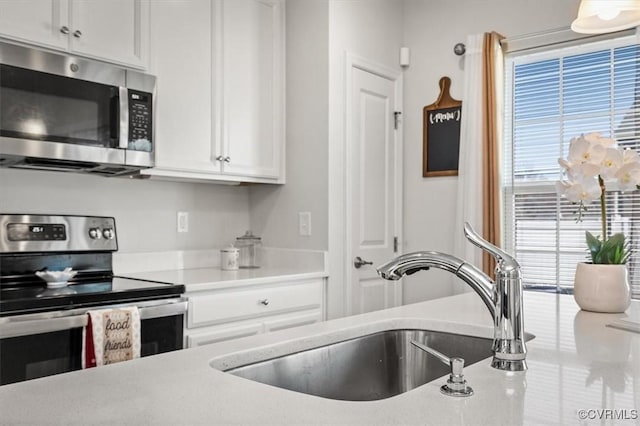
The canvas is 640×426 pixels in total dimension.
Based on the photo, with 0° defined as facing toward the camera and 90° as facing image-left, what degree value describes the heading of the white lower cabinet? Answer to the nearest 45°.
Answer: approximately 315°

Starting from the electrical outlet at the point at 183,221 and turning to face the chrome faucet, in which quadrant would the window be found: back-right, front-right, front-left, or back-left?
front-left

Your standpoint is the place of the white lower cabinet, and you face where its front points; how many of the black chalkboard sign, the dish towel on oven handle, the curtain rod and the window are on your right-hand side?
1

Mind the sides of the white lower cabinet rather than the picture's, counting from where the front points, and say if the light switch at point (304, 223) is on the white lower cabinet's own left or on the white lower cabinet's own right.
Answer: on the white lower cabinet's own left

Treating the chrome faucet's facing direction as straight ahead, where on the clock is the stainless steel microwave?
The stainless steel microwave is roughly at 1 o'clock from the chrome faucet.

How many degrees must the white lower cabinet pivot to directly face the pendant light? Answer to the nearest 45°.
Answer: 0° — it already faces it

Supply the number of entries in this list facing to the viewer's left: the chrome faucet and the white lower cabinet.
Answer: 1

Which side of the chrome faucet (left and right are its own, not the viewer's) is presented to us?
left

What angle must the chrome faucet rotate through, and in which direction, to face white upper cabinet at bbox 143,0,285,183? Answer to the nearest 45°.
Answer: approximately 45° to its right

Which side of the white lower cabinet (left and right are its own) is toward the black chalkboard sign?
left

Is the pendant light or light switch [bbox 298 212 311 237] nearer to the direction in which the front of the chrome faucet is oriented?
the light switch
